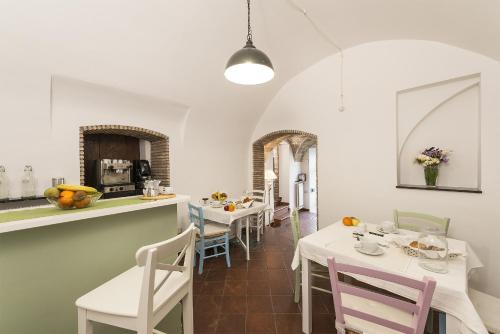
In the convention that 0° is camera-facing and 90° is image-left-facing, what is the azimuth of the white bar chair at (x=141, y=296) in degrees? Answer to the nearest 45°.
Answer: approximately 135°

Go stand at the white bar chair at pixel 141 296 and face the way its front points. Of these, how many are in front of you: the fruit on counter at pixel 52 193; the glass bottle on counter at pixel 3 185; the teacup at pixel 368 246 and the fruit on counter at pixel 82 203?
3

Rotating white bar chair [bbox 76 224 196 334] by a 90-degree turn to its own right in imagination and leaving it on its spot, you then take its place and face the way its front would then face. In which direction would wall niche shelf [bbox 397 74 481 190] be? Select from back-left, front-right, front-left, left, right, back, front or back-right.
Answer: front-right

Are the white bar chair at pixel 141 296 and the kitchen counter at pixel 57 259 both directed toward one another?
yes

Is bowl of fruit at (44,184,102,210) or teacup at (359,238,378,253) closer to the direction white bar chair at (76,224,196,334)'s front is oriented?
the bowl of fruit

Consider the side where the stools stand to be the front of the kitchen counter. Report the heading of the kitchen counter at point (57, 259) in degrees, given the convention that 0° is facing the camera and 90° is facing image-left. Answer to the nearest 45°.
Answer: approximately 315°

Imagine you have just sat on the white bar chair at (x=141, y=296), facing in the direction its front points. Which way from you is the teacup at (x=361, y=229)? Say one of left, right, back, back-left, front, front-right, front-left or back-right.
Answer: back-right

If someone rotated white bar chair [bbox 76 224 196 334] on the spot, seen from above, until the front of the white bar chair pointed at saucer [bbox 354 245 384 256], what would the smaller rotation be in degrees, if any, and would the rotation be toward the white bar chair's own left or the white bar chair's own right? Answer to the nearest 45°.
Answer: approximately 135° to the white bar chair's own right

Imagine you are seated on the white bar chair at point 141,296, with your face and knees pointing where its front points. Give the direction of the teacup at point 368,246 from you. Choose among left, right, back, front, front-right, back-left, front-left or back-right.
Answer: back-right

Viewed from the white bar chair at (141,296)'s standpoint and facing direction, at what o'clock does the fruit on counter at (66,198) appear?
The fruit on counter is roughly at 12 o'clock from the white bar chair.

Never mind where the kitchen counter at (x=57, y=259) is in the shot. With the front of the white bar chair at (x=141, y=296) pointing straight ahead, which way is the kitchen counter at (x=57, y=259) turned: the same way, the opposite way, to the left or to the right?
the opposite way
